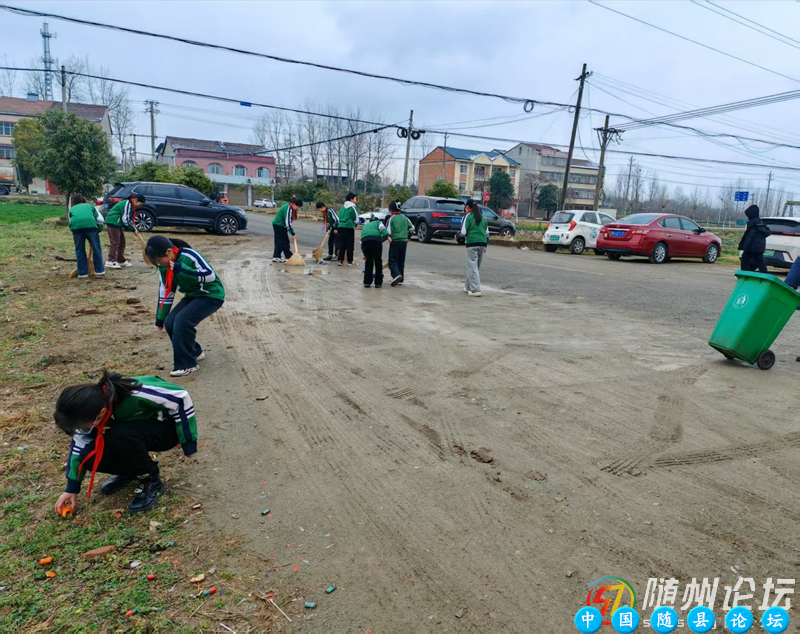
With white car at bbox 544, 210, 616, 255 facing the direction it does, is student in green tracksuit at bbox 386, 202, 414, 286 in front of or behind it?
behind

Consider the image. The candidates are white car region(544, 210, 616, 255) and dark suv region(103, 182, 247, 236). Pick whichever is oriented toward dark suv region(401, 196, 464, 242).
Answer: dark suv region(103, 182, 247, 236)

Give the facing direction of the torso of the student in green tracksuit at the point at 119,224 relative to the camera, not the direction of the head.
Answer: to the viewer's right

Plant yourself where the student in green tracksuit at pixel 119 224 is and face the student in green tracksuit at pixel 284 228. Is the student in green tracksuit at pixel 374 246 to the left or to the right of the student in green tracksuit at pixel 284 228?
right

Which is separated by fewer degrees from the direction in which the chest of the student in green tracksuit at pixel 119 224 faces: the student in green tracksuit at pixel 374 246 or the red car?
the red car

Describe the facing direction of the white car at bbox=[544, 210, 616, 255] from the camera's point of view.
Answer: facing away from the viewer and to the right of the viewer

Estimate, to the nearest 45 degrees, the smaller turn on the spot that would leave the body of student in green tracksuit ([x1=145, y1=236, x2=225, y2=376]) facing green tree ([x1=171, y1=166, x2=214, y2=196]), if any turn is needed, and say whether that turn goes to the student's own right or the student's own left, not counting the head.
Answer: approximately 135° to the student's own right

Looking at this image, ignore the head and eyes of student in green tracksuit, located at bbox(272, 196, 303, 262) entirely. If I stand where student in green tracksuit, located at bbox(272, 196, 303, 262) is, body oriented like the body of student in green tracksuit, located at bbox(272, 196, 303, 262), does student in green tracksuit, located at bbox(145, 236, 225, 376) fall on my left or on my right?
on my right

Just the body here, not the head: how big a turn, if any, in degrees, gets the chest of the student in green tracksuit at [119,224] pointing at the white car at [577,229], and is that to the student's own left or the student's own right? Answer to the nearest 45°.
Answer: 0° — they already face it

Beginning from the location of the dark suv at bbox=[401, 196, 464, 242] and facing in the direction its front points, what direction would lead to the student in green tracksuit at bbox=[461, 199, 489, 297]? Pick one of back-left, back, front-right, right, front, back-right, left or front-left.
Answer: back-left

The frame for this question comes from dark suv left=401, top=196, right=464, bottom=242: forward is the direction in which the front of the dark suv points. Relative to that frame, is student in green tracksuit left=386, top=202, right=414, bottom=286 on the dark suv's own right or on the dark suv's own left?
on the dark suv's own left

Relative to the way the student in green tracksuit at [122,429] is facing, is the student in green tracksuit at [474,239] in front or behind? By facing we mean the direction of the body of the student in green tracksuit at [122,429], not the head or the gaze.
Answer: behind
